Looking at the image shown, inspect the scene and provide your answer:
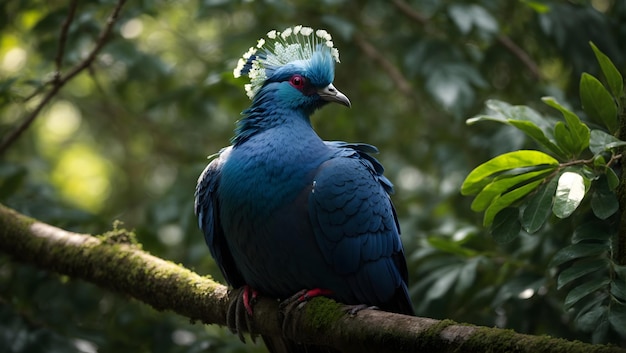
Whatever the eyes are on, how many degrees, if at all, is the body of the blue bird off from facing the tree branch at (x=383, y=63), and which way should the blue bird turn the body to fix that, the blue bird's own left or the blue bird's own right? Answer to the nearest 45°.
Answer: approximately 180°
